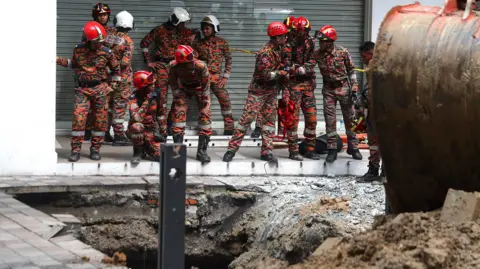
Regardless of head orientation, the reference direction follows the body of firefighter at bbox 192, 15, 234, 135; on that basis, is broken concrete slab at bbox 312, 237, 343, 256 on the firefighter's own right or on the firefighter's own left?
on the firefighter's own left

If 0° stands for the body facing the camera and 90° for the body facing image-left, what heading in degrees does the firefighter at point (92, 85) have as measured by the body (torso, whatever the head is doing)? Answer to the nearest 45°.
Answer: approximately 0°

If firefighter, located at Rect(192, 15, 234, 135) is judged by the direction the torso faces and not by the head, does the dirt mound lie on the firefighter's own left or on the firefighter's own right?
on the firefighter's own left

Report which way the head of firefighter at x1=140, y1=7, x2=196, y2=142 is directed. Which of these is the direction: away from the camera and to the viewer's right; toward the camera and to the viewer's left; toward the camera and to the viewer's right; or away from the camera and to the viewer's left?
toward the camera and to the viewer's right

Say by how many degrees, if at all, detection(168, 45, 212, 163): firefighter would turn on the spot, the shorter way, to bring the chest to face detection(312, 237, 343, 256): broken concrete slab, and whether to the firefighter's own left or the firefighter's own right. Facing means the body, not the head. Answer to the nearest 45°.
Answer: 0° — they already face it
